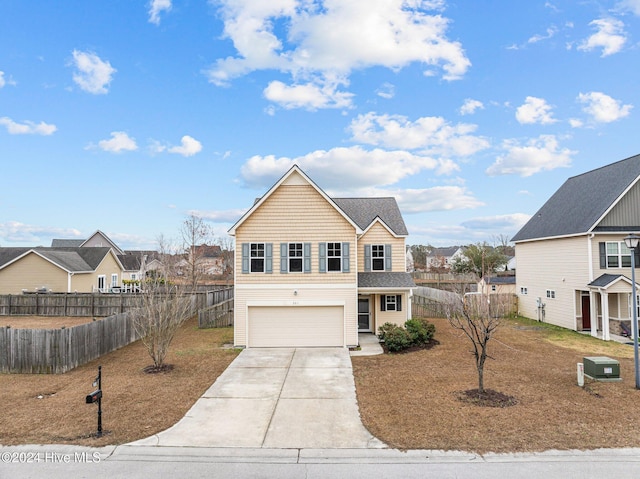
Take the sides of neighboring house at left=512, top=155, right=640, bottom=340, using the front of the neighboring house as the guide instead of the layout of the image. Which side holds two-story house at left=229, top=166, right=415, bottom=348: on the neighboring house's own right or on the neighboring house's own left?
on the neighboring house's own right

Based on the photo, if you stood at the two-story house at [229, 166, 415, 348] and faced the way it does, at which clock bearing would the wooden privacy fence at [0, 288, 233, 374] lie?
The wooden privacy fence is roughly at 2 o'clock from the two-story house.

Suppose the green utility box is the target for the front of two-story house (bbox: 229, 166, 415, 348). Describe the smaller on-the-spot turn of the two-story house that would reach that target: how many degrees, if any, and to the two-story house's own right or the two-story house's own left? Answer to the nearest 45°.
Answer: approximately 45° to the two-story house's own left

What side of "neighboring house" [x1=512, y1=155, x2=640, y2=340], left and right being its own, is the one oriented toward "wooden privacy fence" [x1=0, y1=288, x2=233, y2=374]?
right

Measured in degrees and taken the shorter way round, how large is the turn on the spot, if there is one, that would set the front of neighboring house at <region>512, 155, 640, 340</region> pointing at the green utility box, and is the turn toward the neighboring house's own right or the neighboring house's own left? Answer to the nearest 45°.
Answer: approximately 45° to the neighboring house's own right

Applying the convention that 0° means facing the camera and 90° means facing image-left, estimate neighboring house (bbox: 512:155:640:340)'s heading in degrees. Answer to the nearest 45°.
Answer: approximately 315°

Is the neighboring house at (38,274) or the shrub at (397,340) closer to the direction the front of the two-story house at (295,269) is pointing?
the shrub

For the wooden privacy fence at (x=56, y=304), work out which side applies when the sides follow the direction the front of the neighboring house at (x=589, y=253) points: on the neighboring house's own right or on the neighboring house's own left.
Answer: on the neighboring house's own right
